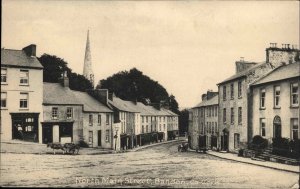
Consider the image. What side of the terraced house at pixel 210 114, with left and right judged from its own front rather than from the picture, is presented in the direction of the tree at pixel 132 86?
front

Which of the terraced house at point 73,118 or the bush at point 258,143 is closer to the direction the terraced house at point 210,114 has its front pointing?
the terraced house

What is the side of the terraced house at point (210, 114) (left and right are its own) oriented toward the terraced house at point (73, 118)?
front
